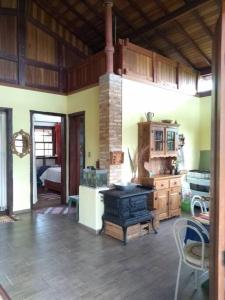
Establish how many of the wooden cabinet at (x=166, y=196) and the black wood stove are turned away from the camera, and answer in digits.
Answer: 0

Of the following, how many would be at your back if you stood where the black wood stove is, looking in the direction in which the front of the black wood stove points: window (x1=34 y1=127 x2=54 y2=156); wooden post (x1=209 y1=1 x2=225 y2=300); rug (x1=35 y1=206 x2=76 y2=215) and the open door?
3

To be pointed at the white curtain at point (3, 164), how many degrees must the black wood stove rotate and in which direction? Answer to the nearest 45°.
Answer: approximately 135° to its right

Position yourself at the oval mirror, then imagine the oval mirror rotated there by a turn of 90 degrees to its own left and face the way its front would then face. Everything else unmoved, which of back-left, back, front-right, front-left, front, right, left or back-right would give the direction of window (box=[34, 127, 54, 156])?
left

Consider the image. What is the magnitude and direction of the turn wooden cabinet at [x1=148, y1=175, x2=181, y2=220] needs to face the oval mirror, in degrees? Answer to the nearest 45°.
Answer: approximately 135° to its right
